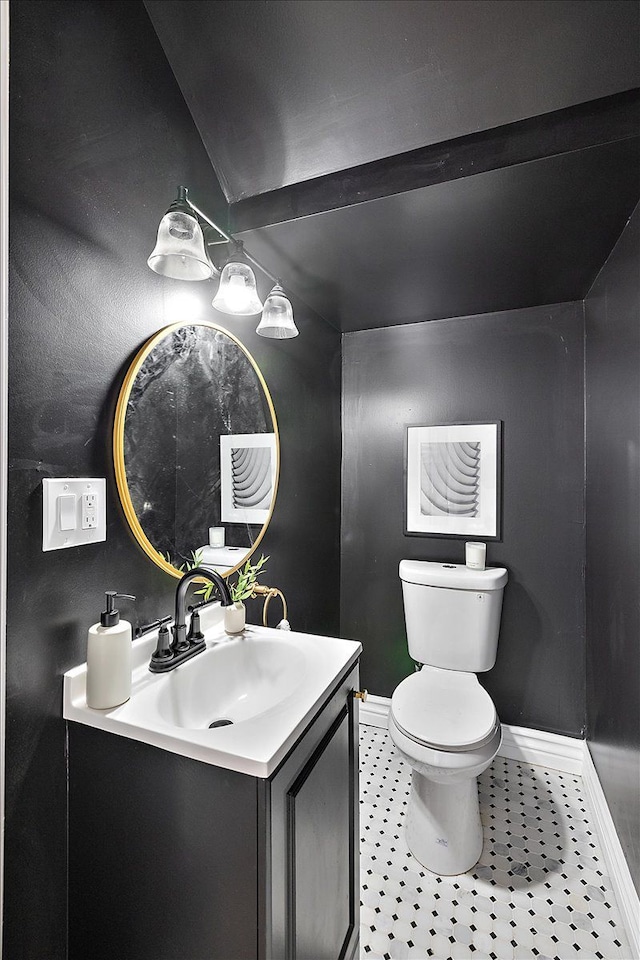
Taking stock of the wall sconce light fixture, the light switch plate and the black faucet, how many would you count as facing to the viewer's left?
0

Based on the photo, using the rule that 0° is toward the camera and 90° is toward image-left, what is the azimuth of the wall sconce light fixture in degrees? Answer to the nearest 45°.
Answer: approximately 315°

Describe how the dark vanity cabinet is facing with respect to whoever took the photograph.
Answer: facing the viewer and to the right of the viewer

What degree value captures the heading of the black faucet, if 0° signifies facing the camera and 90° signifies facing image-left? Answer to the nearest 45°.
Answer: approximately 315°

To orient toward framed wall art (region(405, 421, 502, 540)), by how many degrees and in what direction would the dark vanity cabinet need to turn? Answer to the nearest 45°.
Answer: approximately 90° to its left

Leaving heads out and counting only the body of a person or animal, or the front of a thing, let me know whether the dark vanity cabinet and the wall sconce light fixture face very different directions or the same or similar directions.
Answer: same or similar directions

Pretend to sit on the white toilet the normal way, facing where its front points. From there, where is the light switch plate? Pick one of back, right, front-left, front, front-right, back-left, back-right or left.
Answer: front-right

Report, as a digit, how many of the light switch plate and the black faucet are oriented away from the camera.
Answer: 0

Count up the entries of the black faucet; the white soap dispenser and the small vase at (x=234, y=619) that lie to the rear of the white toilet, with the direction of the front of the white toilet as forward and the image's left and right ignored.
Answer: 0

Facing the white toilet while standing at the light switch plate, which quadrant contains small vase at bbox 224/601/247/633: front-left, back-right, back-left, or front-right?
front-left

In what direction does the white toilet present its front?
toward the camera
